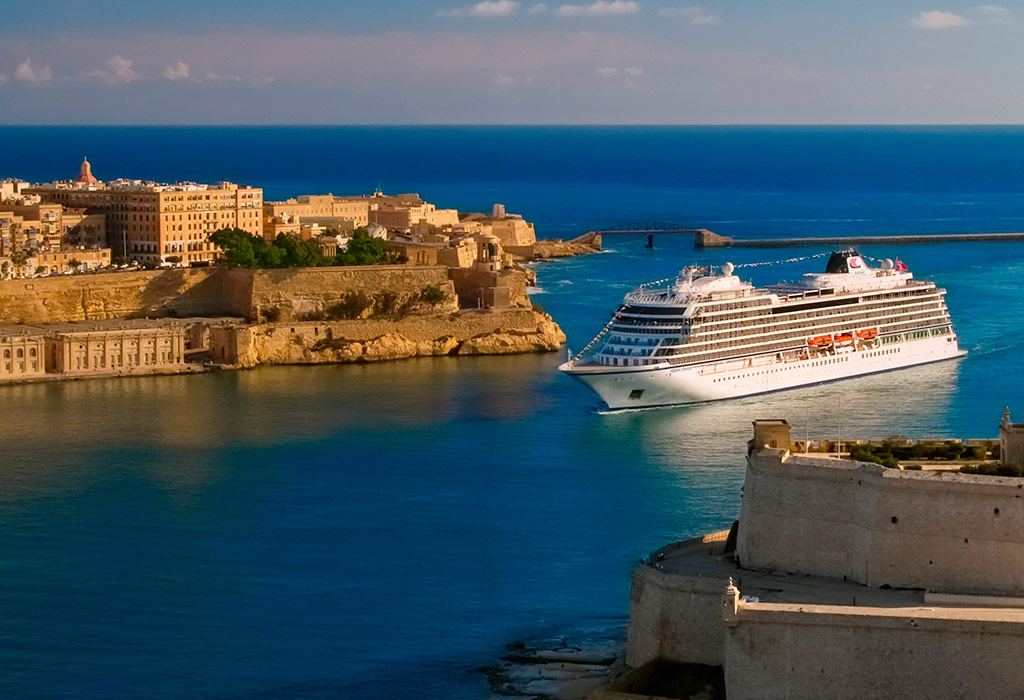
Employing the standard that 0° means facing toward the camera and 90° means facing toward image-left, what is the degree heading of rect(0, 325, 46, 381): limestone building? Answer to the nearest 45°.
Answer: approximately 0°

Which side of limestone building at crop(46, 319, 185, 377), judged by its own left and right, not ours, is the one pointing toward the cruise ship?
left

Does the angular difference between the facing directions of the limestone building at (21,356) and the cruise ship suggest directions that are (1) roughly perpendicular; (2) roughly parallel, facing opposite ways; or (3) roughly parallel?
roughly perpendicular

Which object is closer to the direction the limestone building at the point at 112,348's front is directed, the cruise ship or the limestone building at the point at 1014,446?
the limestone building

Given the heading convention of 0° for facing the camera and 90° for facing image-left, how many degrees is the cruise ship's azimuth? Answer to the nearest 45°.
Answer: approximately 45°

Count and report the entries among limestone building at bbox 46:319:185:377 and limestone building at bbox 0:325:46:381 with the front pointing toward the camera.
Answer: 2
